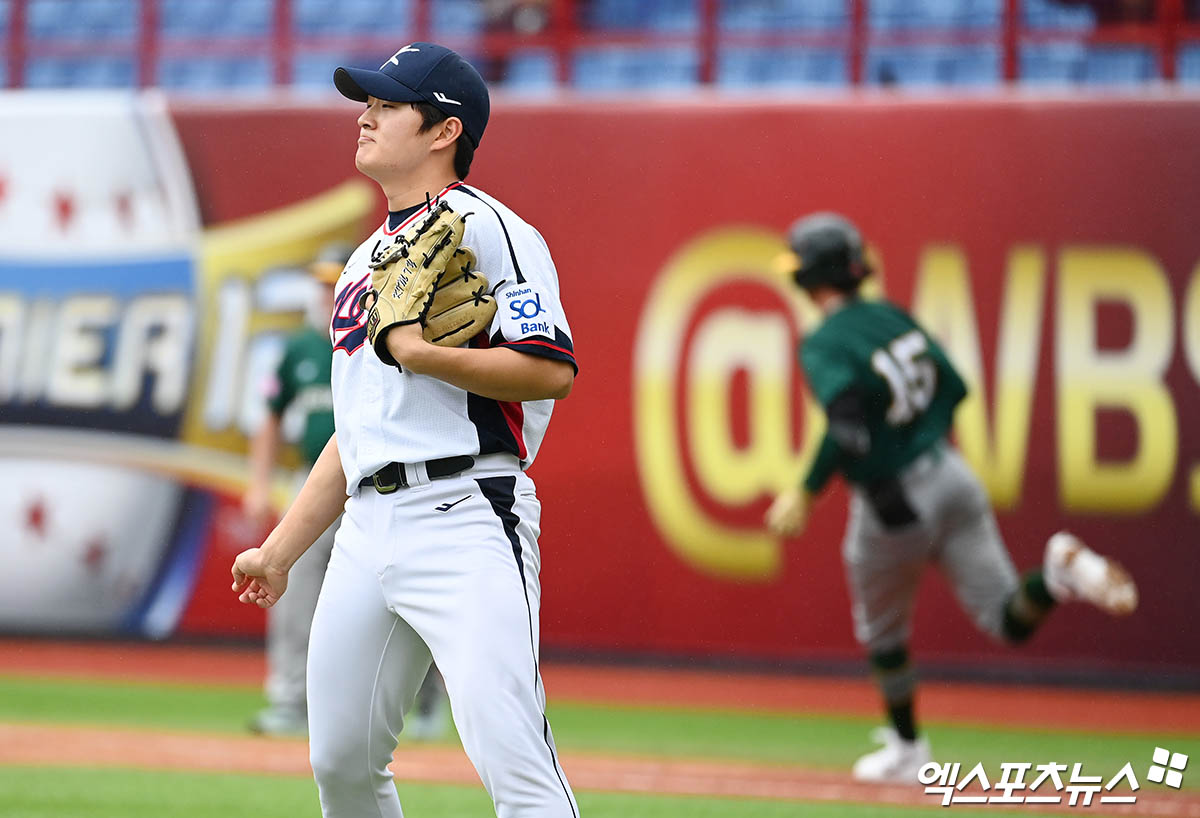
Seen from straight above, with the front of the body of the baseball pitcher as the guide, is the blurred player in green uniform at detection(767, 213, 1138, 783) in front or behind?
behind

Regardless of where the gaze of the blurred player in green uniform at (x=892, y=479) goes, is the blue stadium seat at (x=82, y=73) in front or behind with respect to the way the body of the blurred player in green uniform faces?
in front

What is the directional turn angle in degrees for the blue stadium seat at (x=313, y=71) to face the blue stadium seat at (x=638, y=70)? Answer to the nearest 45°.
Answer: approximately 90° to its left

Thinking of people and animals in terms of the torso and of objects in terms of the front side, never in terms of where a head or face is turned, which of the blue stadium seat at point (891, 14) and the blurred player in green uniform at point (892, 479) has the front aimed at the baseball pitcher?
the blue stadium seat

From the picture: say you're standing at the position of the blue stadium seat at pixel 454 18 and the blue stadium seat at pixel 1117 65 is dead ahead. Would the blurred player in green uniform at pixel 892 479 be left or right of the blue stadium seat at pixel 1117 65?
right

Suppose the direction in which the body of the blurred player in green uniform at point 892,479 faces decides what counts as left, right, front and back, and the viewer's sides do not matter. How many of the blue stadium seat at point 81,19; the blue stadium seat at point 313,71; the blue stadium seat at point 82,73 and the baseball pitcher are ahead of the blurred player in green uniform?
3

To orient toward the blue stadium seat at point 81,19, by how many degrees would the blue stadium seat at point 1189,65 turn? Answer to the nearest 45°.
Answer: approximately 90° to its right

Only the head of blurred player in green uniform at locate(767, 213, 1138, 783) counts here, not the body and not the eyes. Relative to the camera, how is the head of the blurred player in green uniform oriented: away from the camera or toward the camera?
away from the camera

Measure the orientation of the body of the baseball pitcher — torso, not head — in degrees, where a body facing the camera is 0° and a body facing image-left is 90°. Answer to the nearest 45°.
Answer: approximately 45°

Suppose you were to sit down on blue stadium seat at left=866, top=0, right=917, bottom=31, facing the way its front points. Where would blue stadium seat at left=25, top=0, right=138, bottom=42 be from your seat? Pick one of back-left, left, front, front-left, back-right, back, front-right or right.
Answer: right

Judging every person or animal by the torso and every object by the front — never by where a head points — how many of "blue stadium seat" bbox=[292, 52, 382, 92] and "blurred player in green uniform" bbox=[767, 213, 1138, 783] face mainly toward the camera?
1

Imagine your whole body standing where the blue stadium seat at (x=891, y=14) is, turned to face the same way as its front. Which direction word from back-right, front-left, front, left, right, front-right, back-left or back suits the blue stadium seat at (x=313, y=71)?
right
